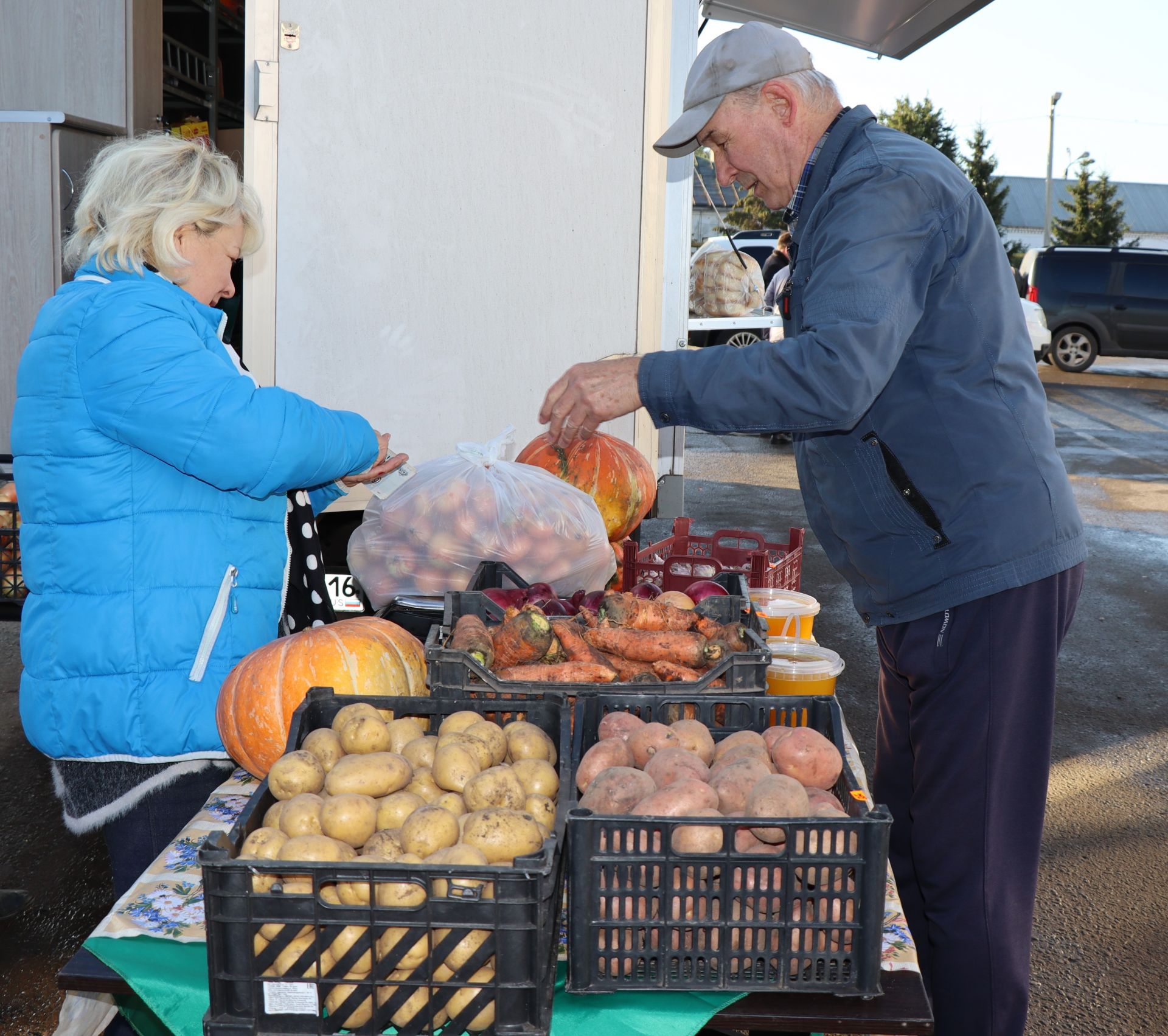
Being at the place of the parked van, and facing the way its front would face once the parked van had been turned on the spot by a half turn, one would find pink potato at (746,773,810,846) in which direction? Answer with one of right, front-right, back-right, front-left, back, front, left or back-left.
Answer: left

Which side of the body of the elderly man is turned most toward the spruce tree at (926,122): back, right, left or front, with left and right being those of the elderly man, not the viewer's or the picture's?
right

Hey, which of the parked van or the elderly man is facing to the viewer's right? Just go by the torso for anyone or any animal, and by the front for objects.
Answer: the parked van

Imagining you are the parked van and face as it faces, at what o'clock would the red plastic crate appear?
The red plastic crate is roughly at 3 o'clock from the parked van.

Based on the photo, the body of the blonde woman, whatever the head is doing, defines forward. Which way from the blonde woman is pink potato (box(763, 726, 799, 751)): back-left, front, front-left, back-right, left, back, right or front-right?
front-right

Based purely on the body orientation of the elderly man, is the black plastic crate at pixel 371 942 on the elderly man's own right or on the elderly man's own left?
on the elderly man's own left

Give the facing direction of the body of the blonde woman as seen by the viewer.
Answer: to the viewer's right

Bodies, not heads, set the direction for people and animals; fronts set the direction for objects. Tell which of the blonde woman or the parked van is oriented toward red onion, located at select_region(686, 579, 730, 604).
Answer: the blonde woman

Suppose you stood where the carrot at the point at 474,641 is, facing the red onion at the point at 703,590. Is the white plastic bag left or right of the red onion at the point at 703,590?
left

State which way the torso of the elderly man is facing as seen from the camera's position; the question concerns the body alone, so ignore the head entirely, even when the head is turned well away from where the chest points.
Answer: to the viewer's left

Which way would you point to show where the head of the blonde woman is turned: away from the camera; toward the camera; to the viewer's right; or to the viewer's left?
to the viewer's right

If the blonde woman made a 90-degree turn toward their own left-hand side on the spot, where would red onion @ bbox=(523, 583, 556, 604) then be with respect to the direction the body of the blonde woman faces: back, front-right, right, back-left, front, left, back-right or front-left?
right

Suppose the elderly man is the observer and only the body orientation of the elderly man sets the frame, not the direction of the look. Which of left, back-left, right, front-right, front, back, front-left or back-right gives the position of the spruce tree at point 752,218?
right

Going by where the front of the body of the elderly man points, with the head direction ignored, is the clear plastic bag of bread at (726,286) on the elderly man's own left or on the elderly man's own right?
on the elderly man's own right

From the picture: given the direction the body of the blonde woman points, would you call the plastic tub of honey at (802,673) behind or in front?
in front

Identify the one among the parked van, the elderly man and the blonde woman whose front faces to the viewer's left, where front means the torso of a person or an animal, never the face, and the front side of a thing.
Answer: the elderly man

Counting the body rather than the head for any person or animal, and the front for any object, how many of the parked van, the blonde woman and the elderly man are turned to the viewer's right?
2

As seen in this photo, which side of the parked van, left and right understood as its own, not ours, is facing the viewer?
right

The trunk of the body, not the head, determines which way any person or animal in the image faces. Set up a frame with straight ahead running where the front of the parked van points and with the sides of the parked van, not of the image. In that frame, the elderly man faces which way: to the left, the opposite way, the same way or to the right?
the opposite way
